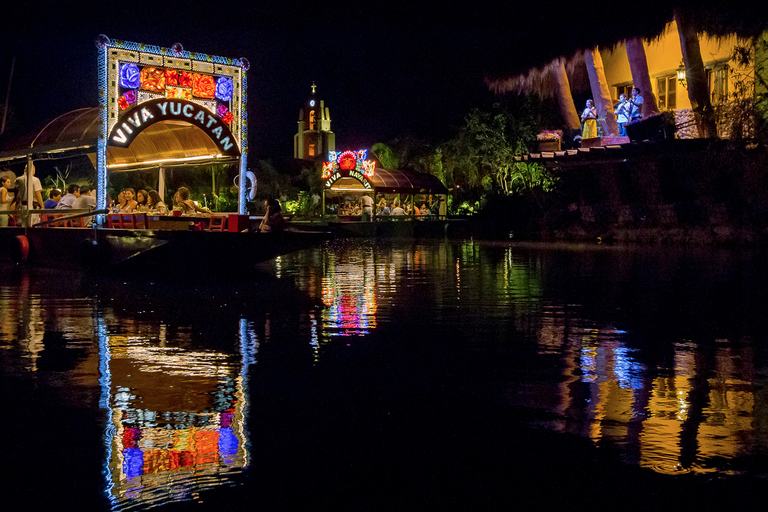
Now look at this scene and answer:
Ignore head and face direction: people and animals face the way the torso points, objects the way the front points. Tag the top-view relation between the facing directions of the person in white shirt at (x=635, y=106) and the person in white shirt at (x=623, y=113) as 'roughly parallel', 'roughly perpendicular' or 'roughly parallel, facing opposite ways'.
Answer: roughly parallel

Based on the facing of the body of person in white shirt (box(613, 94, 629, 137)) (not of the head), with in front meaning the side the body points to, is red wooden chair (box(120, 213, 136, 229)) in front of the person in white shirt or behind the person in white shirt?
in front

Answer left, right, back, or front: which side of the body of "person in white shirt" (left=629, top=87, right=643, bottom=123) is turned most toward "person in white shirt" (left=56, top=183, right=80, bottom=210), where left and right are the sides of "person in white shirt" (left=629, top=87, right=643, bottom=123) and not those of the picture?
front

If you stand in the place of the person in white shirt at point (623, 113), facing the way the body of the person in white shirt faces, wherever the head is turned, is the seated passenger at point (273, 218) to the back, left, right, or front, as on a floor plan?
front

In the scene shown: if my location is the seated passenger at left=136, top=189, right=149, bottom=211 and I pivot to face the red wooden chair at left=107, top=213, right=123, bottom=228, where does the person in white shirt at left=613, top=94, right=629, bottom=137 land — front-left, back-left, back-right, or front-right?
back-left

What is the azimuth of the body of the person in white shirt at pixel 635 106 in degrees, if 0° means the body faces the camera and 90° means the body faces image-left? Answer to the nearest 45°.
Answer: approximately 45°

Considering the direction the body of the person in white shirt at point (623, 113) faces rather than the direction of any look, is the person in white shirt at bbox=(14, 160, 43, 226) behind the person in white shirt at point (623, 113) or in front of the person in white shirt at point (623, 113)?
in front

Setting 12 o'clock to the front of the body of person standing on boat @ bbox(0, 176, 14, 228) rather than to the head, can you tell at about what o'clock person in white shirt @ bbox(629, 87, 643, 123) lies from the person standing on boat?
The person in white shirt is roughly at 12 o'clock from the person standing on boat.

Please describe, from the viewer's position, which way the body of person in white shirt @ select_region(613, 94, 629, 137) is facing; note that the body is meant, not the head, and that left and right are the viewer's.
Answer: facing the viewer and to the left of the viewer
